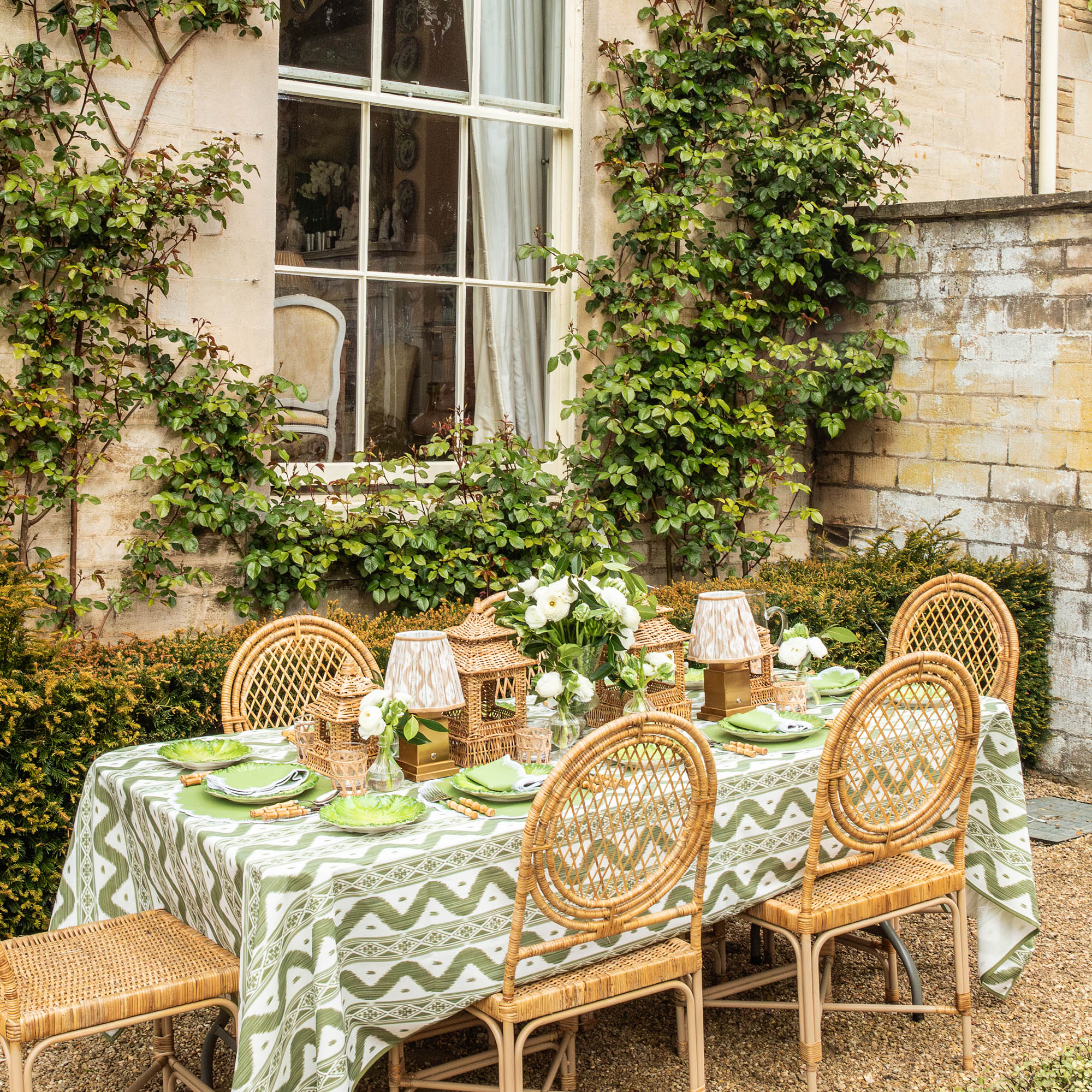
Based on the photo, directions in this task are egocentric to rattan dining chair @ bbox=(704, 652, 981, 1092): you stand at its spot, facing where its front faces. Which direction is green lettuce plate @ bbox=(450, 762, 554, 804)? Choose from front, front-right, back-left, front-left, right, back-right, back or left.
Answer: left

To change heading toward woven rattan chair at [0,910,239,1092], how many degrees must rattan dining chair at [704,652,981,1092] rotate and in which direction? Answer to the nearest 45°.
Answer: approximately 90° to its left

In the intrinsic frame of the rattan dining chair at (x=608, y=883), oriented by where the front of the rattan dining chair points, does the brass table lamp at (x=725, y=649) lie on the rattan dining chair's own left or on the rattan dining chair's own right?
on the rattan dining chair's own right

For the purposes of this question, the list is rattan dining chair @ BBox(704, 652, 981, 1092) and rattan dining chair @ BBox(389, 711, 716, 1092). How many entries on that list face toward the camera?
0

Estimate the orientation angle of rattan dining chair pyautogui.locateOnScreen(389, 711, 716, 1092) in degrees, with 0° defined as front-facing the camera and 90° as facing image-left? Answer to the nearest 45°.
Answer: approximately 135°

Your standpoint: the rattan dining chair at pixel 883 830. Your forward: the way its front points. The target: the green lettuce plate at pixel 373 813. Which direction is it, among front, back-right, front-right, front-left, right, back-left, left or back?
left

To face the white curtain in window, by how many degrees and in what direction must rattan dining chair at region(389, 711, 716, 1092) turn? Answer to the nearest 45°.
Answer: approximately 45° to its right

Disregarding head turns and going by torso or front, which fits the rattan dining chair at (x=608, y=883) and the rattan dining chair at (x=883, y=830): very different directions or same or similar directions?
same or similar directions

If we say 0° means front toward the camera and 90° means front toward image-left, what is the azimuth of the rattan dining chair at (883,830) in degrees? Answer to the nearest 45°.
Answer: approximately 135°

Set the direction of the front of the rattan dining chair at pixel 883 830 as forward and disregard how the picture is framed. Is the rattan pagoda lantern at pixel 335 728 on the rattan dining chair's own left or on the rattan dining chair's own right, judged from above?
on the rattan dining chair's own left

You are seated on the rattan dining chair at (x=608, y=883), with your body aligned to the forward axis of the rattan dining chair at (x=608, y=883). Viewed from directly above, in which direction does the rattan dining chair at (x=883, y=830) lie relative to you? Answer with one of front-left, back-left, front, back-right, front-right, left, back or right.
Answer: right
